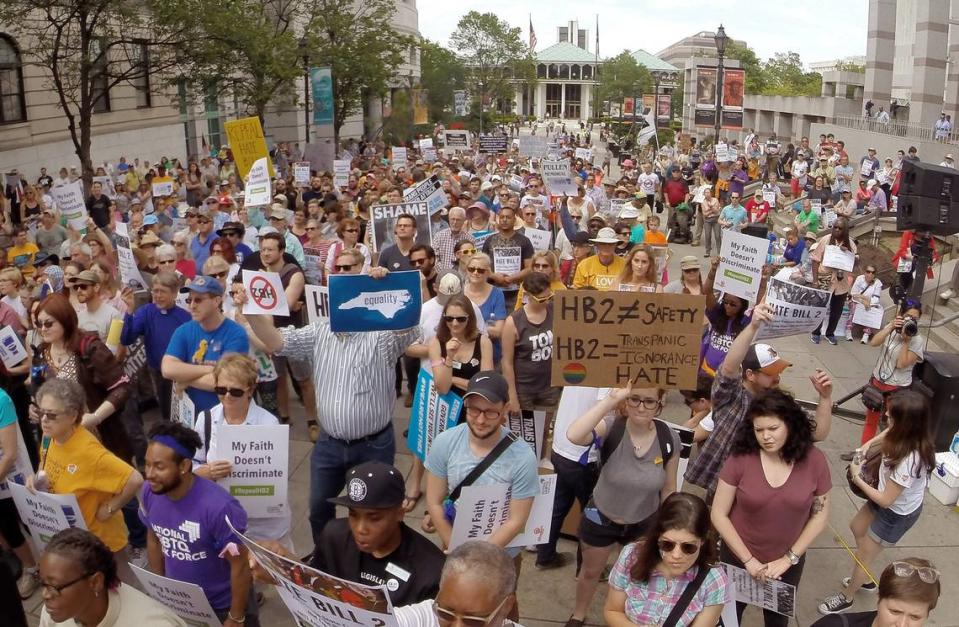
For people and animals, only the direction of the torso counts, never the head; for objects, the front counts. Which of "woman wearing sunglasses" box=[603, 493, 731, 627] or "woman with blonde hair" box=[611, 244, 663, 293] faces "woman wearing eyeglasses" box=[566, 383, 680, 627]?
the woman with blonde hair

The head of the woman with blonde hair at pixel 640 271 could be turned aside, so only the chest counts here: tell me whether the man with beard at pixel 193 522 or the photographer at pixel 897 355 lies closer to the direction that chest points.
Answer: the man with beard

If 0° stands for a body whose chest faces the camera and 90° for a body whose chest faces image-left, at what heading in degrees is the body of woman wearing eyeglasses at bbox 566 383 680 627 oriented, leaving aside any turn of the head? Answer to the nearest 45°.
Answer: approximately 0°

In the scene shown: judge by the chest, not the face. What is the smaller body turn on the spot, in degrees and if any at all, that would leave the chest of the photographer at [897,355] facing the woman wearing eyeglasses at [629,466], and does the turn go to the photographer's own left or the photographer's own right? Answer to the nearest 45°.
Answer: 0° — they already face them

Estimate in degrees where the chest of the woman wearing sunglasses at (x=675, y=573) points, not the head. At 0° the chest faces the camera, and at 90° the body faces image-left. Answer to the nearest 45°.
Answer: approximately 0°

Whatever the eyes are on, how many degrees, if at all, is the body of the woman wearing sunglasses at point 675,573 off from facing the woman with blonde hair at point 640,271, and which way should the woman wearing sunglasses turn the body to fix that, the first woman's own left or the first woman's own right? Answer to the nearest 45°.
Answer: approximately 180°
